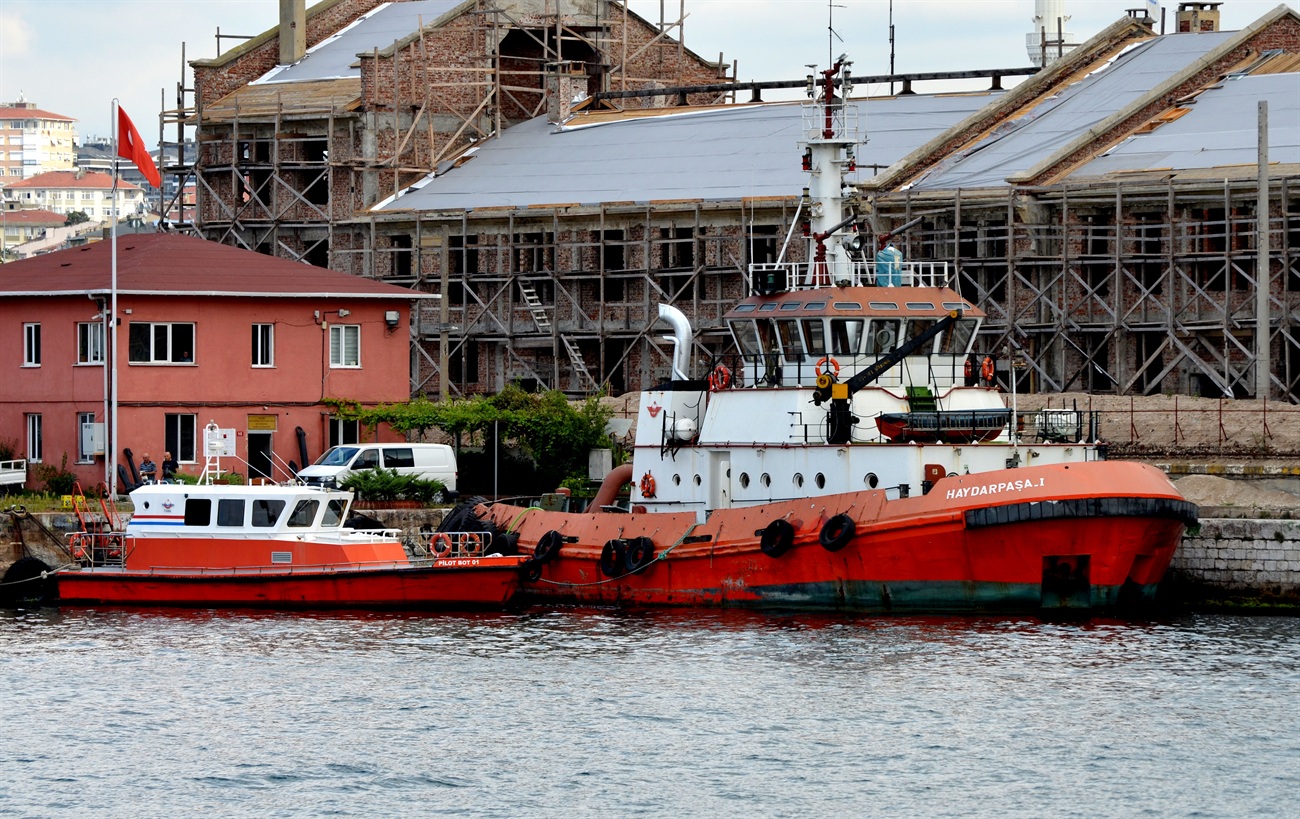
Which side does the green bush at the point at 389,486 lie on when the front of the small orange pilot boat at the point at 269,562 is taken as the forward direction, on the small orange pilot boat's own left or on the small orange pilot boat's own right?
on the small orange pilot boat's own left

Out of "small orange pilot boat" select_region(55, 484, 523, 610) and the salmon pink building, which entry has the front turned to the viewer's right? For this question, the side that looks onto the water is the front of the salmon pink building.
the small orange pilot boat

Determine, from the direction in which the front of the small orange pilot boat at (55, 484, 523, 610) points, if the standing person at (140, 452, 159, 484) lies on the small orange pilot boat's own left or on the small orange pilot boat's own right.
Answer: on the small orange pilot boat's own left

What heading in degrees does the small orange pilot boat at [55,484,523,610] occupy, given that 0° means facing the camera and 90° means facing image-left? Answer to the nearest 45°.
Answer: approximately 270°

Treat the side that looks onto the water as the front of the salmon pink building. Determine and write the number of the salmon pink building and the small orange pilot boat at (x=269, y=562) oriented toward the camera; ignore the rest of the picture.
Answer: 1

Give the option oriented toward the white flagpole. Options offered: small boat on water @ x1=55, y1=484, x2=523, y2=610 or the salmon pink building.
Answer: the salmon pink building

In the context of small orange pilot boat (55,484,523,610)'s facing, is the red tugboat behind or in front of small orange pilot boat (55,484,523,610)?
in front

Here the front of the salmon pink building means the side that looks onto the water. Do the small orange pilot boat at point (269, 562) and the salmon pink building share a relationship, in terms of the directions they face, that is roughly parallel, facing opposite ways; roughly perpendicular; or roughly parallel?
roughly perpendicular

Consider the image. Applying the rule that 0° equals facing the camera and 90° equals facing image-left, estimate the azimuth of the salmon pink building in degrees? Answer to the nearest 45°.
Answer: approximately 0°

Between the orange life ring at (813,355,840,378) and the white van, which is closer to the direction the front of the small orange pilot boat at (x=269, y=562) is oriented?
the orange life ring

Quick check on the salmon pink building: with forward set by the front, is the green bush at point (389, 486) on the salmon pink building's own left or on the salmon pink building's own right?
on the salmon pink building's own left

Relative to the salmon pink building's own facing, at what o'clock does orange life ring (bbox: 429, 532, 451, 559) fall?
The orange life ring is roughly at 11 o'clock from the salmon pink building.
